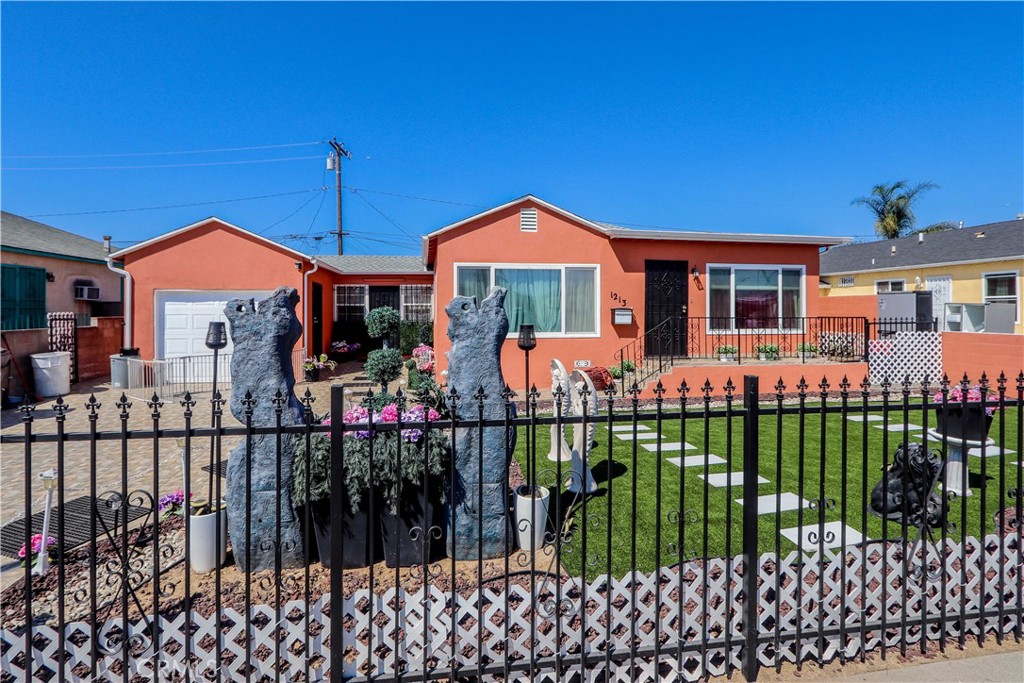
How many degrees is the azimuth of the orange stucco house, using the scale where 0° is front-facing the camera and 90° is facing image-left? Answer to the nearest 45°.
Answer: approximately 0°

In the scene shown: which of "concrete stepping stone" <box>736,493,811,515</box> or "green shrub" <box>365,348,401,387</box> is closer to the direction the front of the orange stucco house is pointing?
the concrete stepping stone

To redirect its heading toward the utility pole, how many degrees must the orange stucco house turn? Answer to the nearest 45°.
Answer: approximately 135° to its right

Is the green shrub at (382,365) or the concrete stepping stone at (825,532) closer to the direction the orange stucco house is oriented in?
the concrete stepping stone

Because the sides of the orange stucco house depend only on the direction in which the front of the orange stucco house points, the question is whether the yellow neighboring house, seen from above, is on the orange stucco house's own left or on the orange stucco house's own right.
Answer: on the orange stucco house's own left

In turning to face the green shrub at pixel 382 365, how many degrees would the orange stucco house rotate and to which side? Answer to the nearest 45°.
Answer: approximately 90° to its right

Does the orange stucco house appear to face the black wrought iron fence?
yes

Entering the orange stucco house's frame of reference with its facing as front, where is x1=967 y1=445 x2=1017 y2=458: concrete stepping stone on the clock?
The concrete stepping stone is roughly at 11 o'clock from the orange stucco house.

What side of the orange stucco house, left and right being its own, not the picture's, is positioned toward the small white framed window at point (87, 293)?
right

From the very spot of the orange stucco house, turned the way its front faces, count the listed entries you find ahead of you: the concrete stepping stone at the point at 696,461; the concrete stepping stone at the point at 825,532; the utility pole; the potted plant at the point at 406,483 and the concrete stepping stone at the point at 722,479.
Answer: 4

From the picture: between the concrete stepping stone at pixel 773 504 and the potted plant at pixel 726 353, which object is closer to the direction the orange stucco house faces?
the concrete stepping stone
